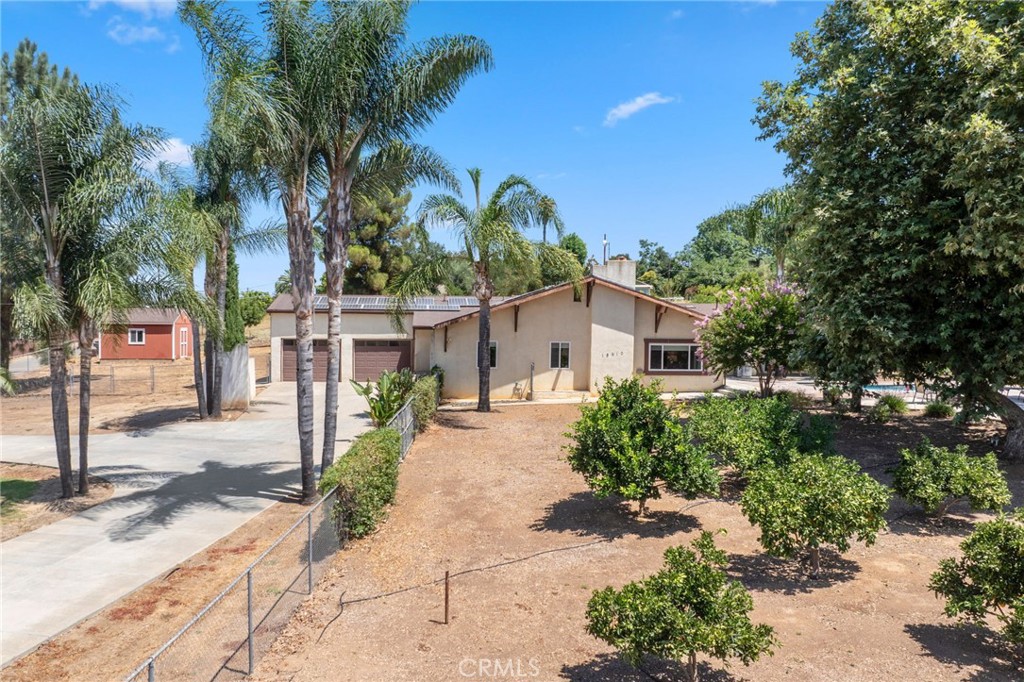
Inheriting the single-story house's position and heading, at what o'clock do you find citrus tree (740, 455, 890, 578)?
The citrus tree is roughly at 12 o'clock from the single-story house.

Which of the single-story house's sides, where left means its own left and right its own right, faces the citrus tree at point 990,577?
front

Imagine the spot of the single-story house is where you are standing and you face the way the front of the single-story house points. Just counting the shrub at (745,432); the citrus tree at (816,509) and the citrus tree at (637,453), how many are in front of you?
3

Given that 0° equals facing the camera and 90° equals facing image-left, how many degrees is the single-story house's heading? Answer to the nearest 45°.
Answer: approximately 0°

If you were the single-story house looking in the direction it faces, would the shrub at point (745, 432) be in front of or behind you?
in front

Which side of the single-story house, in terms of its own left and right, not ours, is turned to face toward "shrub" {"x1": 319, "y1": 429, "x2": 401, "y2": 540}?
front

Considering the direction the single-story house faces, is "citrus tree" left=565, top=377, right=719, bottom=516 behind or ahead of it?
ahead
